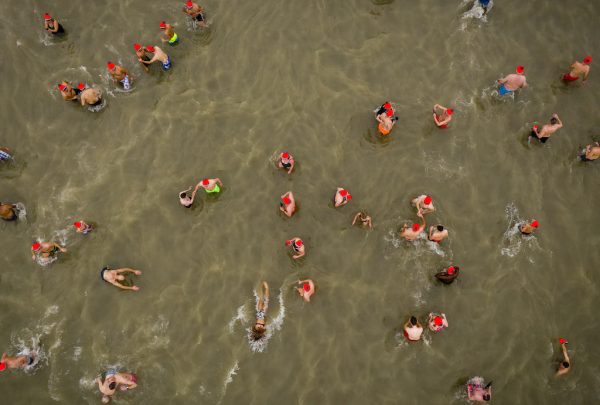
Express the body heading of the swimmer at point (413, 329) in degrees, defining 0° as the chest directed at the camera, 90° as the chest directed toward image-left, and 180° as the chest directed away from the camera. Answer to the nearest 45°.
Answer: approximately 180°

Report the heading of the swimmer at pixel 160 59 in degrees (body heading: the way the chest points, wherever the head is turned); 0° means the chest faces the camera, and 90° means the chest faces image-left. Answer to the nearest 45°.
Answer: approximately 90°

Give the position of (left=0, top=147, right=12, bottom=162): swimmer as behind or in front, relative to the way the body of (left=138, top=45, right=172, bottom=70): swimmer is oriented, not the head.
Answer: in front

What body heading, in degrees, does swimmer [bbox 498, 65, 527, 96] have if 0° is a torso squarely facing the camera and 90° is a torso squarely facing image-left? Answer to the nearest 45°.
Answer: approximately 225°

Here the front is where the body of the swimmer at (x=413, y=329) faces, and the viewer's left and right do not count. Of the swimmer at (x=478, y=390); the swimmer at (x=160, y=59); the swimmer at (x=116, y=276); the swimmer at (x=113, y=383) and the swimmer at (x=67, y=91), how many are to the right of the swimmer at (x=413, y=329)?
1

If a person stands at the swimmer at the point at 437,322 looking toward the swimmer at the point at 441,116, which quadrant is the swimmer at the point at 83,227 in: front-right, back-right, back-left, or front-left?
front-left

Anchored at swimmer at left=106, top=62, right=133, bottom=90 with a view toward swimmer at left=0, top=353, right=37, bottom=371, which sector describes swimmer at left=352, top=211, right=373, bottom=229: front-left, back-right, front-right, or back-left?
front-left

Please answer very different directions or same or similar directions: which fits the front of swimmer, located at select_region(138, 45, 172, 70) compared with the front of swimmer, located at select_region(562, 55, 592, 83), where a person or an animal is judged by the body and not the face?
very different directions

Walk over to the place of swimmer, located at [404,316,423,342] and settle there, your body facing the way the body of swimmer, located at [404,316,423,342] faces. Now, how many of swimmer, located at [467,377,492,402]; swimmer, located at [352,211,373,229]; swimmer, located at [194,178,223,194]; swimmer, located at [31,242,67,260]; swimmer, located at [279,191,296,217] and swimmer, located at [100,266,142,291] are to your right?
1

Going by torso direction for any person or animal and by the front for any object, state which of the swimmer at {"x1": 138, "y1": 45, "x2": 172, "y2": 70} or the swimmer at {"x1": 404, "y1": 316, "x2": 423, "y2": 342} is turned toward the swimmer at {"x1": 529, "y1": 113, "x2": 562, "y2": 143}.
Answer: the swimmer at {"x1": 404, "y1": 316, "x2": 423, "y2": 342}

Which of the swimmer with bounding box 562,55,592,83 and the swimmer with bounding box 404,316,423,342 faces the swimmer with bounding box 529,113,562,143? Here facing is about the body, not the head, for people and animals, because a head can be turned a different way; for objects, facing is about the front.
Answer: the swimmer with bounding box 404,316,423,342
